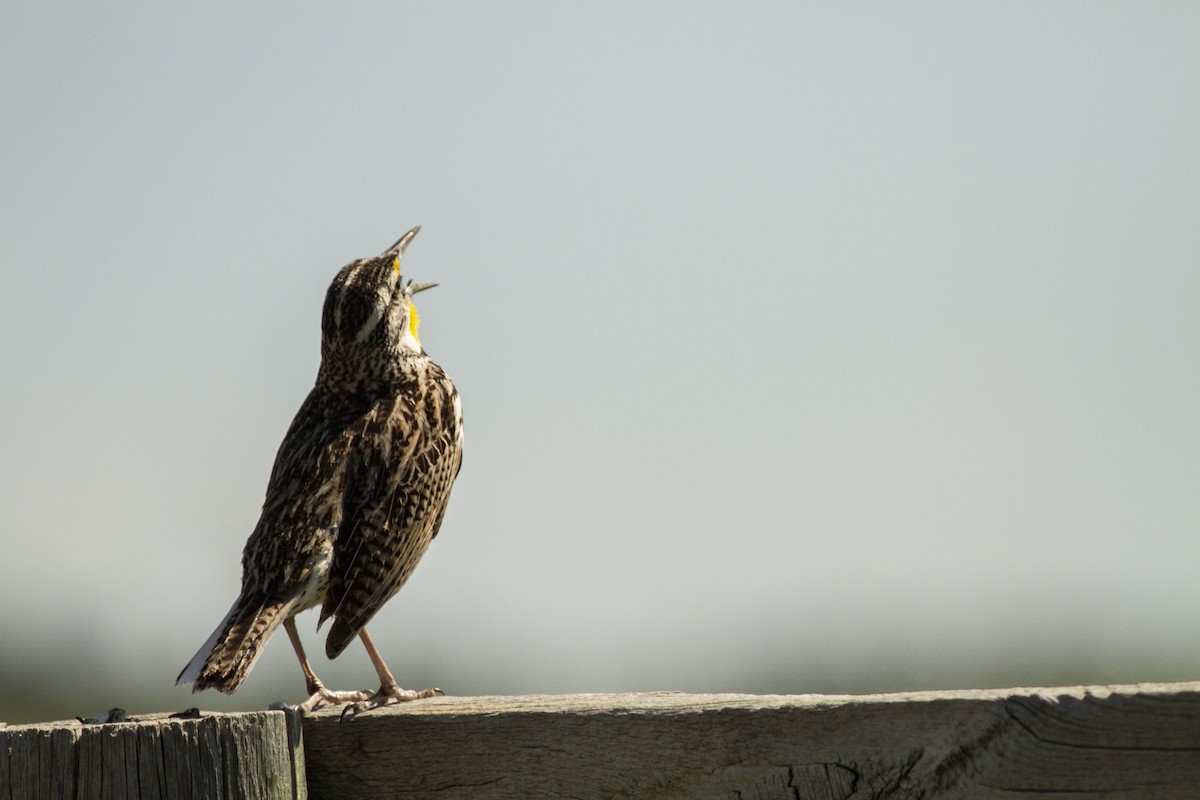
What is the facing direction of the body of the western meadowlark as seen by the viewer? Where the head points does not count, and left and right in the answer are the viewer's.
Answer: facing away from the viewer and to the right of the viewer

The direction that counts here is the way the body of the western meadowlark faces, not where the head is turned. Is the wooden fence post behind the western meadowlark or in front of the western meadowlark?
behind
